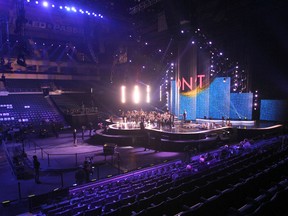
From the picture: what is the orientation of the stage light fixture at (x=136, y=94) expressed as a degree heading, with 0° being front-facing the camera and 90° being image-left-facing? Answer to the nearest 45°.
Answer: approximately 0°

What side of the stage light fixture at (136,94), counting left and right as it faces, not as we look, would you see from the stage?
front
